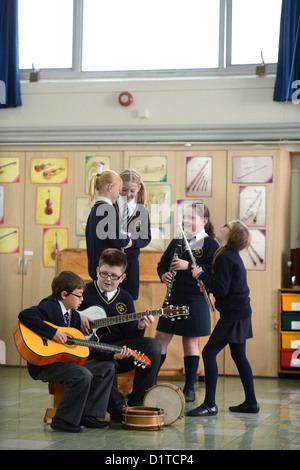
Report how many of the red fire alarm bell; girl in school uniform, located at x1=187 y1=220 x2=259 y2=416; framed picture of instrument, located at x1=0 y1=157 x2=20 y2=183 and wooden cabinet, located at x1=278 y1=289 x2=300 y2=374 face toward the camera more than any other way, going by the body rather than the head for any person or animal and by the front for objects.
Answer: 3

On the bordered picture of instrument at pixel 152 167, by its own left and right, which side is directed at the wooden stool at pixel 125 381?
front

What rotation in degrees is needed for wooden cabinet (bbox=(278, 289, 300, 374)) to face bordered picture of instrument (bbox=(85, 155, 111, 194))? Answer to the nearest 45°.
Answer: approximately 90° to its right

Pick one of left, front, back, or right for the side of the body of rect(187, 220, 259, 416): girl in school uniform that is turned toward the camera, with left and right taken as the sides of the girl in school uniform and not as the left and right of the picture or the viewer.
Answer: left

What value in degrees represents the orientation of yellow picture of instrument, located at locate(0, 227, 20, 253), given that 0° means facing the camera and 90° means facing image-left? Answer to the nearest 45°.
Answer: approximately 0°

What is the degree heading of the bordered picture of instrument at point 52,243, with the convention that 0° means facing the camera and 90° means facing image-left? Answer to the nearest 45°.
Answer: approximately 0°

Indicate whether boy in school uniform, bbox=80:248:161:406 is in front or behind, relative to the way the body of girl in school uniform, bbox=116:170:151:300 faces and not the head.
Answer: in front

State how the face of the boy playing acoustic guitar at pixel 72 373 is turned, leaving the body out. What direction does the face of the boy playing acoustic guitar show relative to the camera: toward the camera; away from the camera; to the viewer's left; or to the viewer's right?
to the viewer's right

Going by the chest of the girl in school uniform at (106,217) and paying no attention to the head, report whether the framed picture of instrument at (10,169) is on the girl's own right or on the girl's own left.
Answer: on the girl's own left
